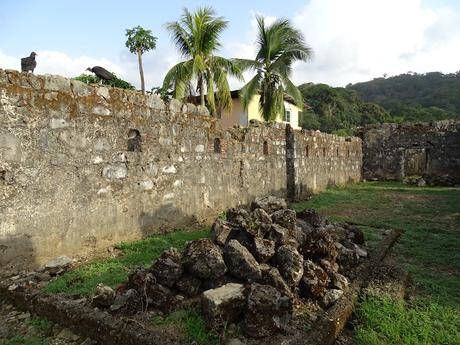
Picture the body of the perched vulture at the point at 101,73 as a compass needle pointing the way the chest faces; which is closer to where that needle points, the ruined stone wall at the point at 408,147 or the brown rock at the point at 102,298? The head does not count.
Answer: the brown rock

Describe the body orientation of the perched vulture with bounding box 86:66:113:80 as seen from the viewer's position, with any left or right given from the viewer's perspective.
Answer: facing to the left of the viewer

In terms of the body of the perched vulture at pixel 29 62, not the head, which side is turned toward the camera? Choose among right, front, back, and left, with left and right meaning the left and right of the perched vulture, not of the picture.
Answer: right

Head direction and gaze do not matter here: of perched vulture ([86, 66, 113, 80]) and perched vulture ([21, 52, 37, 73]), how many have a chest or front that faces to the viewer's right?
1

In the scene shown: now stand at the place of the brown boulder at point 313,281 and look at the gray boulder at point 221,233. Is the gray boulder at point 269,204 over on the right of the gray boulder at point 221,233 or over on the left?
right

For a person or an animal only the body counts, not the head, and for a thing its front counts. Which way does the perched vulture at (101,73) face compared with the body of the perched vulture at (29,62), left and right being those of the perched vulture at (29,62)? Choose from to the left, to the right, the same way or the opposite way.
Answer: the opposite way

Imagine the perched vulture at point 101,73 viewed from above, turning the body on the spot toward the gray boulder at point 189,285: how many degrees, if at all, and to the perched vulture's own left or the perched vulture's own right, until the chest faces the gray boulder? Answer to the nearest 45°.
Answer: approximately 90° to the perched vulture's own left

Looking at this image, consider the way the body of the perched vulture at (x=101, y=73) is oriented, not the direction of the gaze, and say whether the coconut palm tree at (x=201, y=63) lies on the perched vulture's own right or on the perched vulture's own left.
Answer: on the perched vulture's own right
